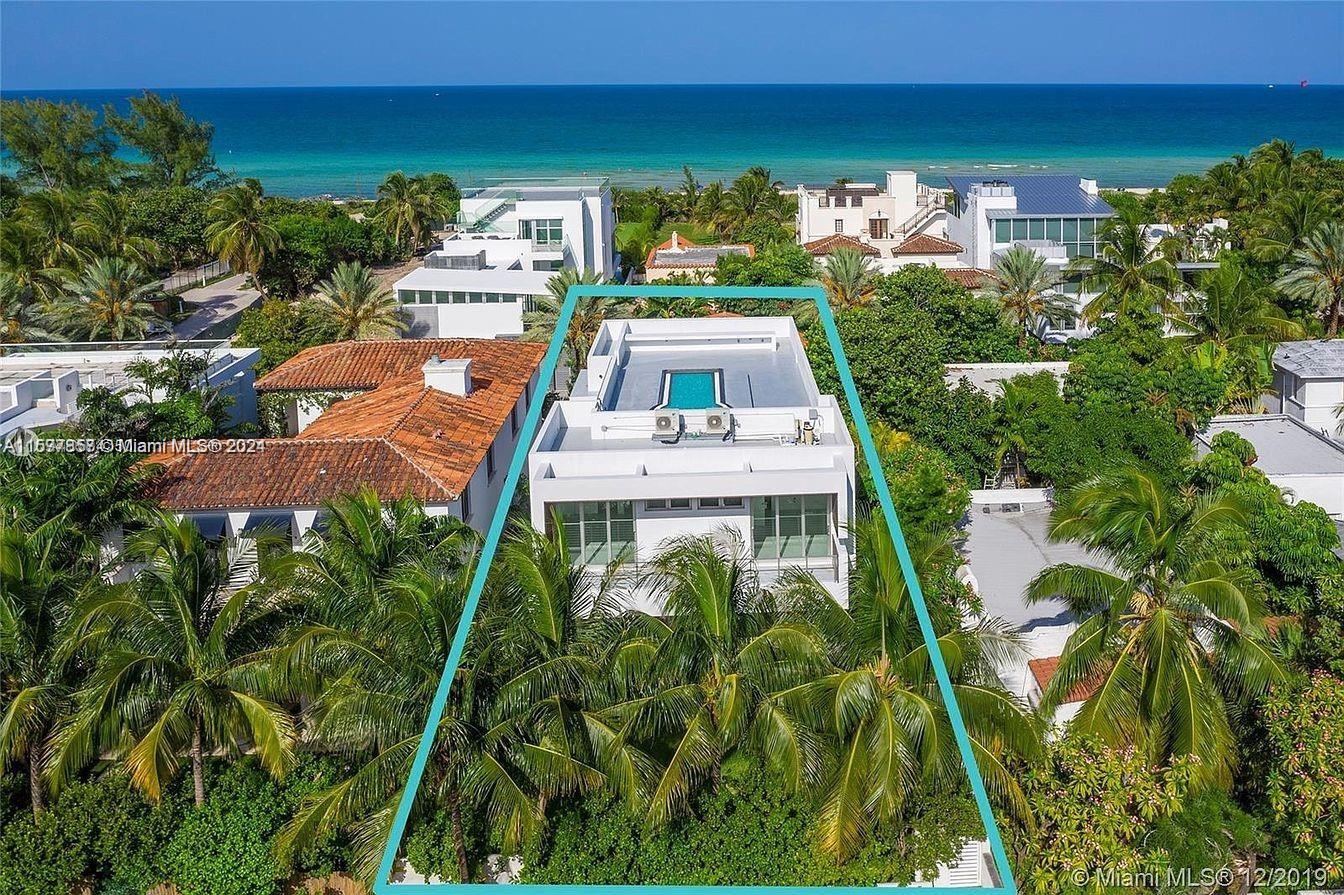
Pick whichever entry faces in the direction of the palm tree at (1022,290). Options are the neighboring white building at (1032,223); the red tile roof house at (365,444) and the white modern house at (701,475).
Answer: the neighboring white building

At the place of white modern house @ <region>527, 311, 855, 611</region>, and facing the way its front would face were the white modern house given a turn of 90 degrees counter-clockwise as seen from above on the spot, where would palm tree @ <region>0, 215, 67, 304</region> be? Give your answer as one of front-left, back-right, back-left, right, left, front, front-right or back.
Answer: back-left

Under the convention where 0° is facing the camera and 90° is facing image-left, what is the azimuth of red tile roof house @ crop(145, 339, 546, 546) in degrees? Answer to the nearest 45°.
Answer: approximately 0°

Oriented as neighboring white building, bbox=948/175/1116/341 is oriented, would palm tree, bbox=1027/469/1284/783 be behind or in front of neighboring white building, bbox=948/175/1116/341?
in front

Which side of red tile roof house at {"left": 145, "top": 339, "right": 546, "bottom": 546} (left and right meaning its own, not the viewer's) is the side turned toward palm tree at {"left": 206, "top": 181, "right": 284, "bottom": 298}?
back

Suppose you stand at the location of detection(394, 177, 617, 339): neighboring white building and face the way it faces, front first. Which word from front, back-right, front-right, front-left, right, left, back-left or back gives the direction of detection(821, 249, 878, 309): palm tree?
front-left

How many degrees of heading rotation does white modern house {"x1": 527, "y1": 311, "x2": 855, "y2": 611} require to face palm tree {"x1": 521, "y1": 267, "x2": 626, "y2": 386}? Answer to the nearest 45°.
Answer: approximately 180°

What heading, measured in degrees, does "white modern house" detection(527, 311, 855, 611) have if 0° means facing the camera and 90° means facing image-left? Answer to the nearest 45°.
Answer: approximately 0°
